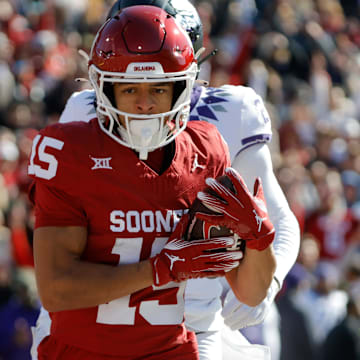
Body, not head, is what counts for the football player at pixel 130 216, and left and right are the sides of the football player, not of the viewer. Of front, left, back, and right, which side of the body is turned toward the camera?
front

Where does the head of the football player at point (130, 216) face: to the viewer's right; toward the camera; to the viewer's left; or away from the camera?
toward the camera
